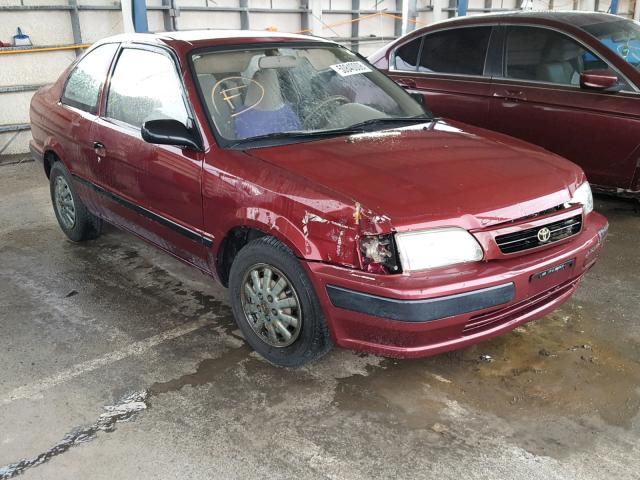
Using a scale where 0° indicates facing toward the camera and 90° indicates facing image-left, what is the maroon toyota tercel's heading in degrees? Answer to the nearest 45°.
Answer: approximately 315°

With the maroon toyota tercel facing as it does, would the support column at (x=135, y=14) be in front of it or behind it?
behind

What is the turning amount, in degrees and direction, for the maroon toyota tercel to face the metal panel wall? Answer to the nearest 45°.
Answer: approximately 180°

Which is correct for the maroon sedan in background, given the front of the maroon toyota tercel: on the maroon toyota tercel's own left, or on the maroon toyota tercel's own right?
on the maroon toyota tercel's own left

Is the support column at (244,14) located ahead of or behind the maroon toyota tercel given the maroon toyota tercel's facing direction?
behind

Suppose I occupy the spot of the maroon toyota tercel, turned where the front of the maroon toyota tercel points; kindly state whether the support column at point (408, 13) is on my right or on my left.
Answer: on my left
